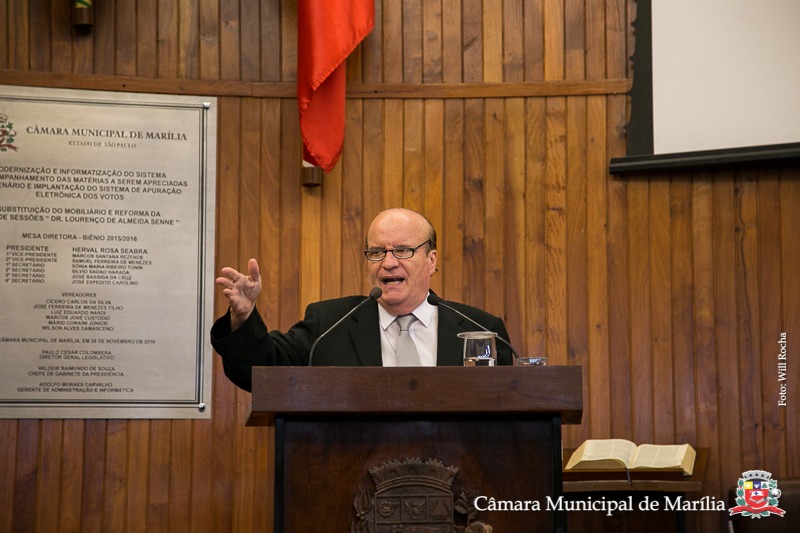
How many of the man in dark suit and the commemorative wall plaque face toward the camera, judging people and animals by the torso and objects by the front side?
2

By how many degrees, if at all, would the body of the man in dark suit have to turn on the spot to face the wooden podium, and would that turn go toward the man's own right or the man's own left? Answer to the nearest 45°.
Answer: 0° — they already face it

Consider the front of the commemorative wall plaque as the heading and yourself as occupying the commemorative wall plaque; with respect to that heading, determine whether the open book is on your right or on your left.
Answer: on your left

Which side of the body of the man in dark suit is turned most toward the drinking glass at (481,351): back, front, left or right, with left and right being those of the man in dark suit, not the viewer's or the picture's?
front

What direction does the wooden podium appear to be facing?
toward the camera

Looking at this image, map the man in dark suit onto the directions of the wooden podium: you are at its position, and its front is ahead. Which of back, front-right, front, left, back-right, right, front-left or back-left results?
back

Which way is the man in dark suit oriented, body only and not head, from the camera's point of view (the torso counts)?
toward the camera

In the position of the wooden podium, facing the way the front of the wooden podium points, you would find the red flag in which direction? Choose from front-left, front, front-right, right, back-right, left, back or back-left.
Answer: back

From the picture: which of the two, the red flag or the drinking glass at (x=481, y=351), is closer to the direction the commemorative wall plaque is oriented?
the drinking glass

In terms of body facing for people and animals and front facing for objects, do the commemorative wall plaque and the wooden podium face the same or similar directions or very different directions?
same or similar directions

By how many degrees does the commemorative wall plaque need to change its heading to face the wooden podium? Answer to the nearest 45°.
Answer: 0° — it already faces it

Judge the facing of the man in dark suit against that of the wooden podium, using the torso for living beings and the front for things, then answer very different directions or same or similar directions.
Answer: same or similar directions
